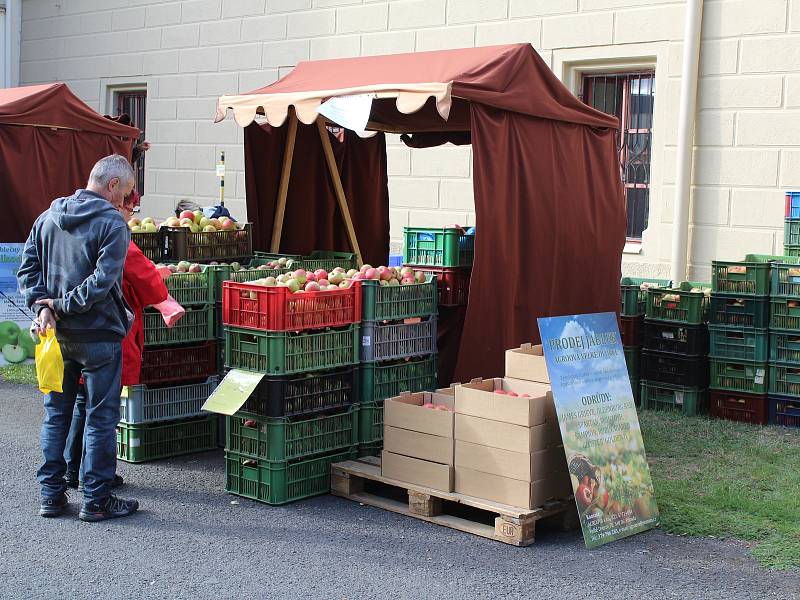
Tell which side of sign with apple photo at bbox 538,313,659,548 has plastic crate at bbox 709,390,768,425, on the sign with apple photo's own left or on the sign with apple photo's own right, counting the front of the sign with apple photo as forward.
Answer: on the sign with apple photo's own left

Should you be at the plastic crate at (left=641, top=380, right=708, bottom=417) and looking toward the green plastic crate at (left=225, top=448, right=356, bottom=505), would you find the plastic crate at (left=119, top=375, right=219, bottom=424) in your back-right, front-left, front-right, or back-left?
front-right

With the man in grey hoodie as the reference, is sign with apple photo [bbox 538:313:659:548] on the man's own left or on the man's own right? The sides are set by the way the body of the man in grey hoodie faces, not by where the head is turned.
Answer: on the man's own right

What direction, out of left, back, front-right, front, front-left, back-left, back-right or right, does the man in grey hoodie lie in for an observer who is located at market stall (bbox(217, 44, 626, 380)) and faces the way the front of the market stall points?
front

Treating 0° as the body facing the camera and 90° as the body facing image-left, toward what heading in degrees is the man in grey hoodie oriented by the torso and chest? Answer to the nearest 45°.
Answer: approximately 225°

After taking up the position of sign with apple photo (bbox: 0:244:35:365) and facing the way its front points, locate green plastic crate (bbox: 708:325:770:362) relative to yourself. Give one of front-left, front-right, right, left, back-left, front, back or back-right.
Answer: front-left

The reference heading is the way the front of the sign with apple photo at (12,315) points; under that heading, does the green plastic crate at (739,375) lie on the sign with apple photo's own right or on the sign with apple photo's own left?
on the sign with apple photo's own left

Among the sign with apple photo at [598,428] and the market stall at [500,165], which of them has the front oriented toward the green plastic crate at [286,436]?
the market stall

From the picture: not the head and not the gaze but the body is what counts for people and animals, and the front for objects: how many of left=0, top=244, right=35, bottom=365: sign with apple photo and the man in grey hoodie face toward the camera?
1

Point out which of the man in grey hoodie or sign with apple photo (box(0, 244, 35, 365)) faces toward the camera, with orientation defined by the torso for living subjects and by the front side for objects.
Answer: the sign with apple photo

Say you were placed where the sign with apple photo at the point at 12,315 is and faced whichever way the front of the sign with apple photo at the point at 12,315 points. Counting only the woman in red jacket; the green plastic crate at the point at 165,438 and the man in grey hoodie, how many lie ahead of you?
3

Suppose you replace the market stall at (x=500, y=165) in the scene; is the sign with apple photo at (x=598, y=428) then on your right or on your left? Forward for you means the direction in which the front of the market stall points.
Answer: on your left

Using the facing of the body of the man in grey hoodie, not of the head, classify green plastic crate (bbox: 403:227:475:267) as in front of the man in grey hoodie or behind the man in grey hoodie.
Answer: in front

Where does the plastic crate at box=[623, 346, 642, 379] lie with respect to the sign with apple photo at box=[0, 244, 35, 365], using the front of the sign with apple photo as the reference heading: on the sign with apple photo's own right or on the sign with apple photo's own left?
on the sign with apple photo's own left

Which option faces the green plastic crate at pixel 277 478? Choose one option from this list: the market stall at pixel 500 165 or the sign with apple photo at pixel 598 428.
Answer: the market stall

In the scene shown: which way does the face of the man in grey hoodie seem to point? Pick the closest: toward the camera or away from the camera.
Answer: away from the camera

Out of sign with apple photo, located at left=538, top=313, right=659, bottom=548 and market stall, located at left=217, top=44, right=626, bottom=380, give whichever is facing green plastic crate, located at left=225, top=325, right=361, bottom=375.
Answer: the market stall

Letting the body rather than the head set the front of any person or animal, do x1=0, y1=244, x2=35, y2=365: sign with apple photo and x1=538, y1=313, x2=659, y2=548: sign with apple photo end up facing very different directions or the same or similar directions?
same or similar directions

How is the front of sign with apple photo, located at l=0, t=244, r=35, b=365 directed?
toward the camera

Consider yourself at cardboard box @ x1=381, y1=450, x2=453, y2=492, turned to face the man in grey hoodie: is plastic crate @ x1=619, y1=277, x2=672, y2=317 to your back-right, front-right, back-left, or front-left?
back-right
